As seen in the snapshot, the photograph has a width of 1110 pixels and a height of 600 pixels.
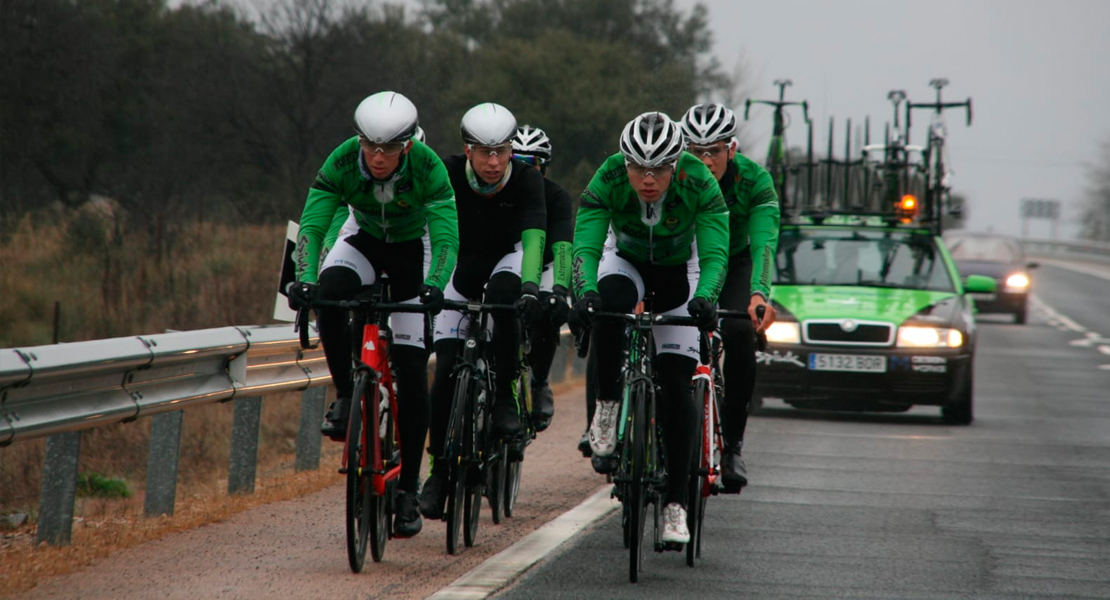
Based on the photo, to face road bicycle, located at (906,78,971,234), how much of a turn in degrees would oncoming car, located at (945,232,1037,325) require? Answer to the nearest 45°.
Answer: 0° — it already faces it

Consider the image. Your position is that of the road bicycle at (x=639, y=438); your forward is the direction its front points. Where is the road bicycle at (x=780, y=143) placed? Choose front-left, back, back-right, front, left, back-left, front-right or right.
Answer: back

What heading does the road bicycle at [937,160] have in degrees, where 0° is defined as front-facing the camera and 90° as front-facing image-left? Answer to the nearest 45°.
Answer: approximately 0°

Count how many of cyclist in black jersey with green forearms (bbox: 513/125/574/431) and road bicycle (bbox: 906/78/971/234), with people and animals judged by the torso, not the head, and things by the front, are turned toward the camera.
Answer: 2

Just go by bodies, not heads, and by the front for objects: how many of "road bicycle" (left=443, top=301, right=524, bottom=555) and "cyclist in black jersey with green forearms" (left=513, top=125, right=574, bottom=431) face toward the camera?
2

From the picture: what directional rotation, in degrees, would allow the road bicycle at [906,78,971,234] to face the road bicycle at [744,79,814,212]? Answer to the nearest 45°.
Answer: approximately 90° to its right

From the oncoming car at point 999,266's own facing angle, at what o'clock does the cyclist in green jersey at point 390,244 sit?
The cyclist in green jersey is roughly at 12 o'clock from the oncoming car.
